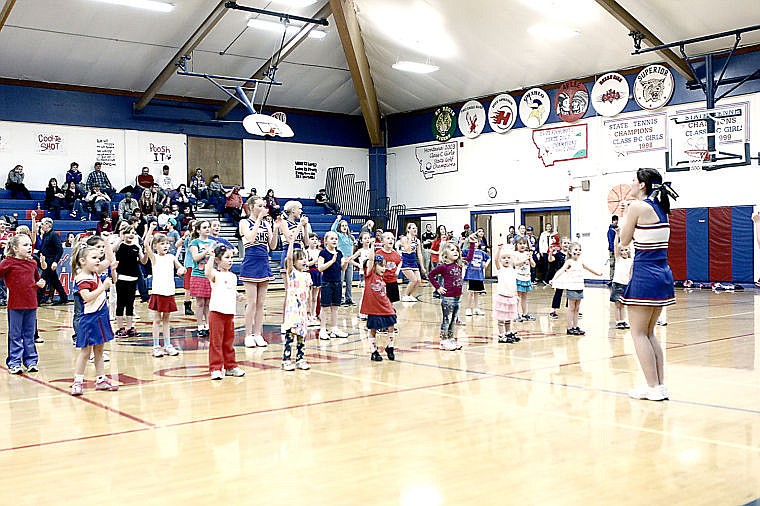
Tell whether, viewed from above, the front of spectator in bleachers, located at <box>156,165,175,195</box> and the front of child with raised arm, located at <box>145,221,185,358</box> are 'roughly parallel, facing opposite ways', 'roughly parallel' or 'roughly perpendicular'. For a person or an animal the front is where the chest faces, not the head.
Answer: roughly parallel

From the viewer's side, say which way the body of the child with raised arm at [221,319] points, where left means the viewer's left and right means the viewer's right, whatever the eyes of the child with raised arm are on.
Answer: facing the viewer and to the right of the viewer

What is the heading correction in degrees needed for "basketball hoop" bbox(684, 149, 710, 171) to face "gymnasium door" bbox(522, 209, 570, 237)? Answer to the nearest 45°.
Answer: approximately 90° to its right

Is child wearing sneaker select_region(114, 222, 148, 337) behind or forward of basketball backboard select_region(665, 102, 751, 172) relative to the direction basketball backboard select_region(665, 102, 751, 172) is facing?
forward

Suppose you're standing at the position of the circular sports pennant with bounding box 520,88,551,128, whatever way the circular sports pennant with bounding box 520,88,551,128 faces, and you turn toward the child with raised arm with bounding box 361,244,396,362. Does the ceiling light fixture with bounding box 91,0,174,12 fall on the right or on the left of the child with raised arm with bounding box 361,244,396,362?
right

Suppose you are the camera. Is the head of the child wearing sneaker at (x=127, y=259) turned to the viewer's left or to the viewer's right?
to the viewer's right

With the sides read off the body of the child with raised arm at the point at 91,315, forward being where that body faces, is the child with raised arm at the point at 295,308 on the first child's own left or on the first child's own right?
on the first child's own left

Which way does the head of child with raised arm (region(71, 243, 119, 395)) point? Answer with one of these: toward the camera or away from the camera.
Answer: toward the camera

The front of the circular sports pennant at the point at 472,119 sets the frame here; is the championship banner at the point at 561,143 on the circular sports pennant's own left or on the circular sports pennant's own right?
on the circular sports pennant's own left

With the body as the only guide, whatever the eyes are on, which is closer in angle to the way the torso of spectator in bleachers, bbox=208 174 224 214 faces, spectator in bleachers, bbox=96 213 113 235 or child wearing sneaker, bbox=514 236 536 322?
the child wearing sneaker

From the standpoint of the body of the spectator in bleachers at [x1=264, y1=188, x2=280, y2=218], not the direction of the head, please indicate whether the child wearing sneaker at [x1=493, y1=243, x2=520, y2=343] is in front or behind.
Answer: in front

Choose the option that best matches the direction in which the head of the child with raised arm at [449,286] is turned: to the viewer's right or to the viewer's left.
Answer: to the viewer's right

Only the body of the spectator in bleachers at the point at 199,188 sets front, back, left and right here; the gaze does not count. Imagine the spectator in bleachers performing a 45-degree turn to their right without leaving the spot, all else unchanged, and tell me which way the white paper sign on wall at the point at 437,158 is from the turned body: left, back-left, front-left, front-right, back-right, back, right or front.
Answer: left

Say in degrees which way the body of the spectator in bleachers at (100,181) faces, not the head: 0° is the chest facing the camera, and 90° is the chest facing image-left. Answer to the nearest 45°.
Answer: approximately 315°

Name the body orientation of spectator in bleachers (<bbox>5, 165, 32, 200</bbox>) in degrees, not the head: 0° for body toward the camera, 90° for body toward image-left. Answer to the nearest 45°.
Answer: approximately 315°

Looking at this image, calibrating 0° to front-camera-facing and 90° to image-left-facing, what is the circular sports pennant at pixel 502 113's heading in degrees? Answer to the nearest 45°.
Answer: approximately 45°

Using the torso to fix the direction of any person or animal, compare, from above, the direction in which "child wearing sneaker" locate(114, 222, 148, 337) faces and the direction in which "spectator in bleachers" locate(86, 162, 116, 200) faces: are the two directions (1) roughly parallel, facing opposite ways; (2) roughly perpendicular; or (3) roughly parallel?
roughly parallel
